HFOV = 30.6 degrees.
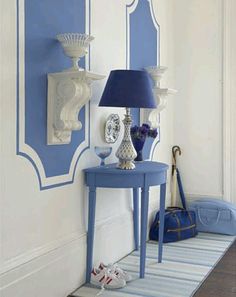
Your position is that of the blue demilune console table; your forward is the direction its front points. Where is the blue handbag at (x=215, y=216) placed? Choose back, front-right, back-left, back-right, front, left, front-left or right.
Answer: left

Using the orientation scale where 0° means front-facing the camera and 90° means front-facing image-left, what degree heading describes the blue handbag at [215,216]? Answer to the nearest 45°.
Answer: approximately 0°

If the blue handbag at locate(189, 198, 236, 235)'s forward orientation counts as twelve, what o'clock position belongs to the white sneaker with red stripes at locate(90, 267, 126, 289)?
The white sneaker with red stripes is roughly at 1 o'clock from the blue handbag.
